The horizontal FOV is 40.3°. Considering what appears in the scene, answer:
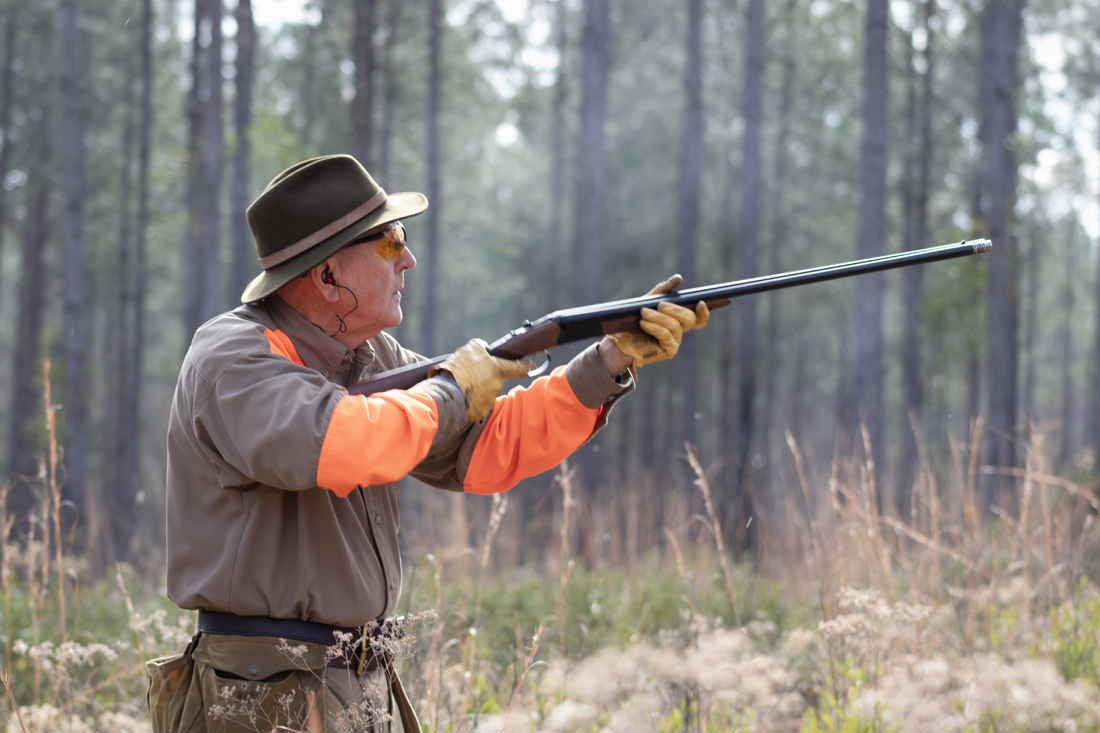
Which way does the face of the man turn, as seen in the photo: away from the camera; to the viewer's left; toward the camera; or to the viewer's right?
to the viewer's right

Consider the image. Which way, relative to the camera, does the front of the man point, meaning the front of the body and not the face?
to the viewer's right
